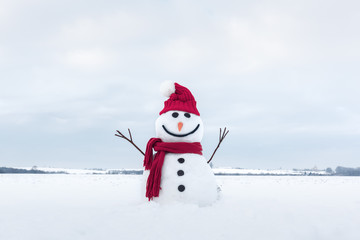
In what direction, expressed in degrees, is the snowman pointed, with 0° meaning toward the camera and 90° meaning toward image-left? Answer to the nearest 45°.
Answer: approximately 0°
